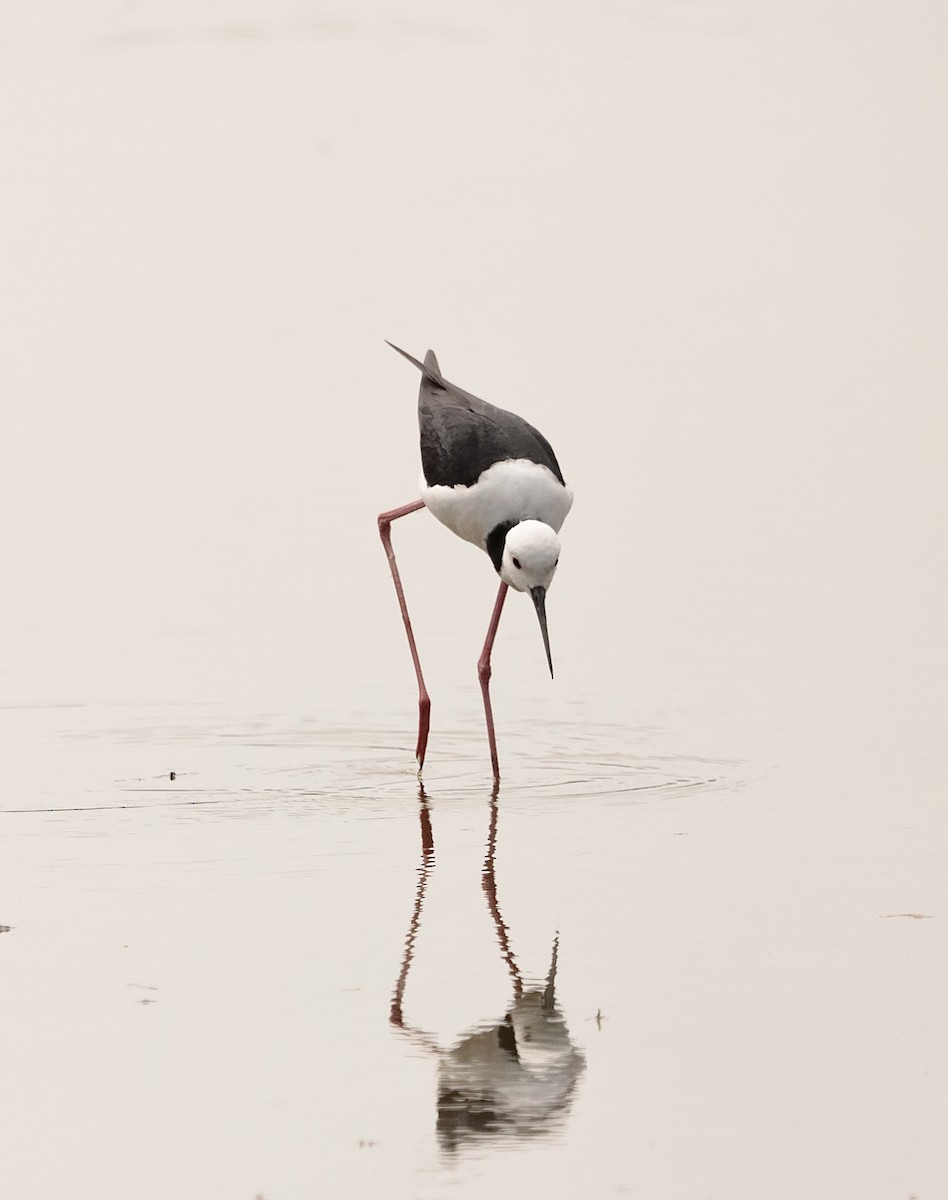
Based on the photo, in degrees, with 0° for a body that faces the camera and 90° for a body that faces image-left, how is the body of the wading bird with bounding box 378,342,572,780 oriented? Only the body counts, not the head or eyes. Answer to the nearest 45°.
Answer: approximately 315°
